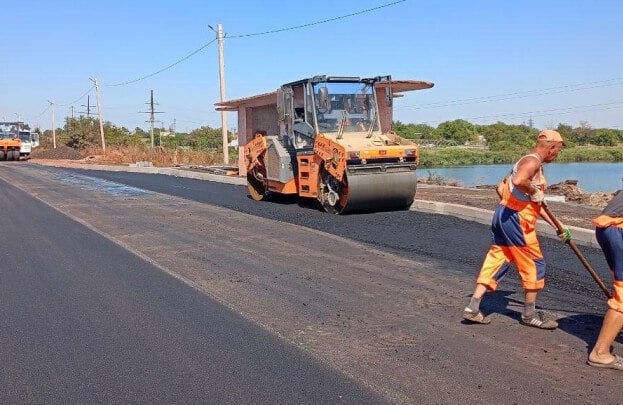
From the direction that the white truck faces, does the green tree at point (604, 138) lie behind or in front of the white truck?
in front

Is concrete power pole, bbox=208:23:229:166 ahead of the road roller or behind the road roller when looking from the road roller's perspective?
behind

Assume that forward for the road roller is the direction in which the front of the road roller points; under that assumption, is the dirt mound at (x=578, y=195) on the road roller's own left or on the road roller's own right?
on the road roller's own left

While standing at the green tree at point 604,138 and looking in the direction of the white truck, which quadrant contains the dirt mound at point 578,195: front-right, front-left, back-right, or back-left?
front-left

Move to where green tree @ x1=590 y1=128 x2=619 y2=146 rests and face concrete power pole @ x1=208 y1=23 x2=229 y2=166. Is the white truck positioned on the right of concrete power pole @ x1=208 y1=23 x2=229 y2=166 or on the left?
right

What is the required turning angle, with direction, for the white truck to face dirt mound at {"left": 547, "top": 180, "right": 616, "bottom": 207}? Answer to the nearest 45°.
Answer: approximately 45° to its right
